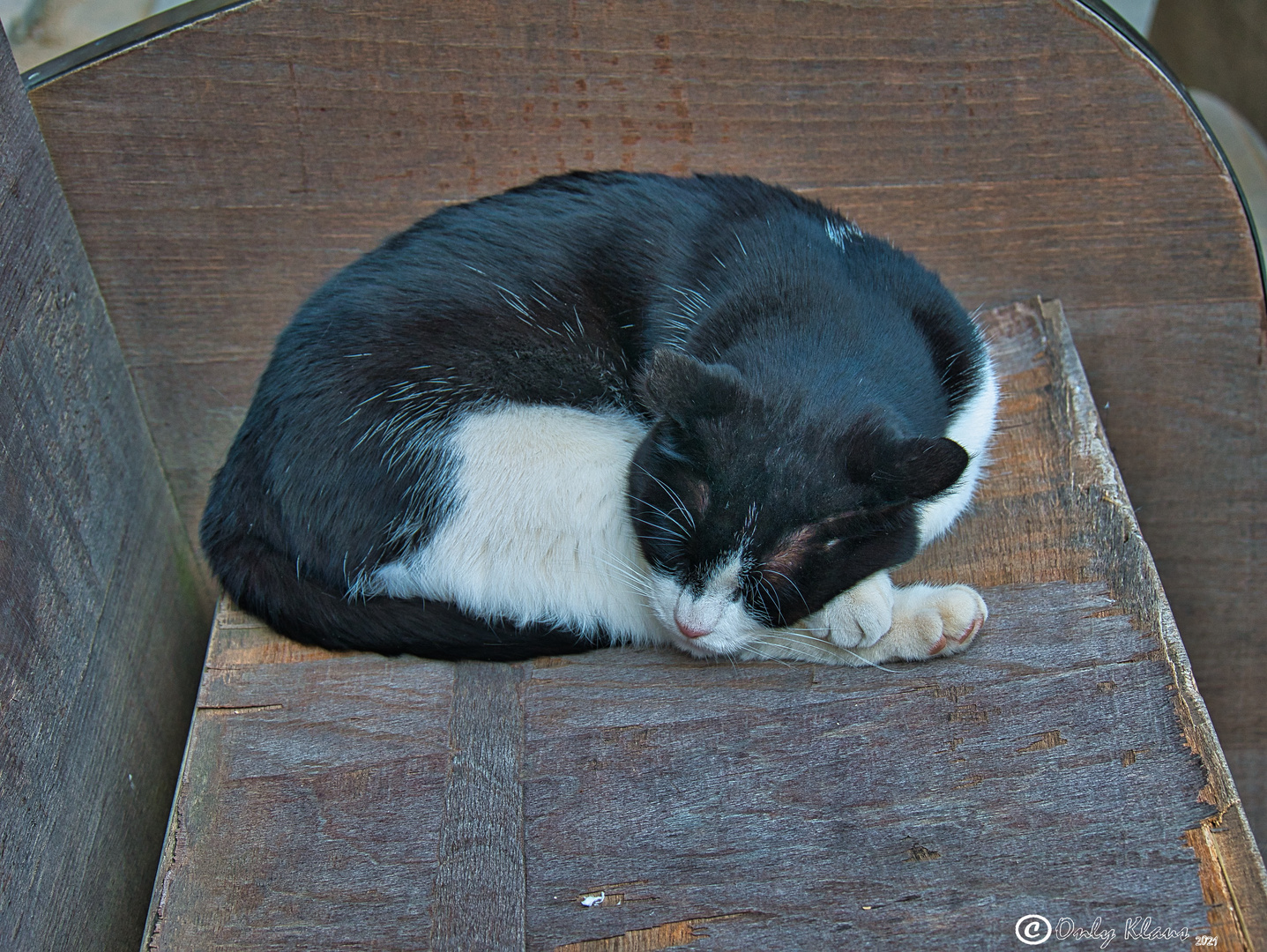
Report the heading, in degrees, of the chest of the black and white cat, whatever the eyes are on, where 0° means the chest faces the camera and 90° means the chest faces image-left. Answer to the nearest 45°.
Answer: approximately 315°
